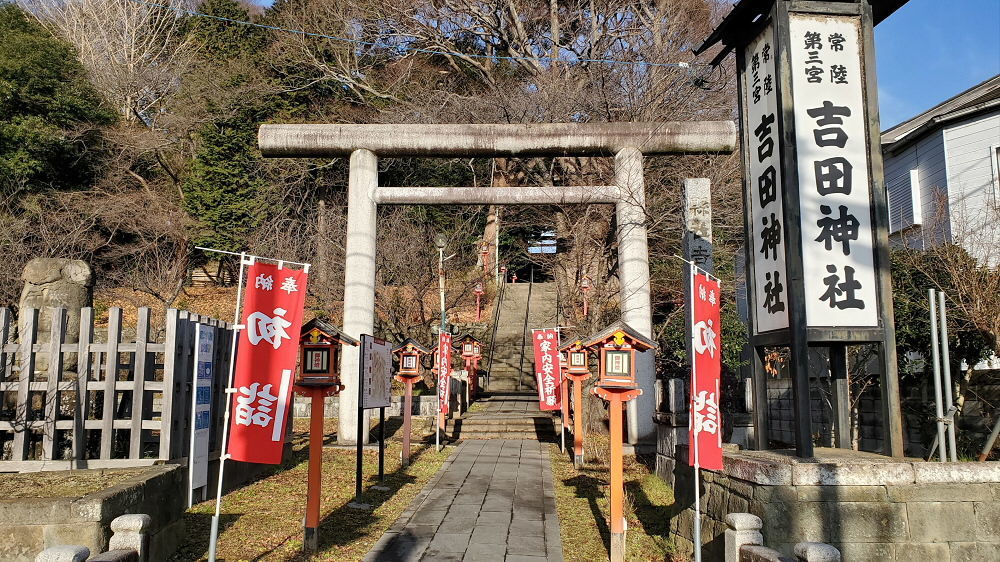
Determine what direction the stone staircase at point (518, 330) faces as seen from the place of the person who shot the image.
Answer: facing the viewer

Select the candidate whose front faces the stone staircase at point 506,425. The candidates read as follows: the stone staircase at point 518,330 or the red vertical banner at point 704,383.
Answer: the stone staircase at point 518,330

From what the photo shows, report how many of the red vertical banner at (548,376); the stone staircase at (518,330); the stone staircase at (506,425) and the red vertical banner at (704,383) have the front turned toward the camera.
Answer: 4

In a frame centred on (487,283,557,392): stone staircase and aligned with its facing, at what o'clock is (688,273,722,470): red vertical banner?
The red vertical banner is roughly at 12 o'clock from the stone staircase.

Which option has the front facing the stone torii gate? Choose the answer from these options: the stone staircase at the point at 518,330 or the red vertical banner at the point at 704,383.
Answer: the stone staircase

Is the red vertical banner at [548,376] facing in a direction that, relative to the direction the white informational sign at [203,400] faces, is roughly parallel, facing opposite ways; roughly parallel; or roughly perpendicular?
roughly perpendicular

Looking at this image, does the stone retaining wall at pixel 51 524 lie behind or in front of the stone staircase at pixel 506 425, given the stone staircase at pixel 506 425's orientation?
in front

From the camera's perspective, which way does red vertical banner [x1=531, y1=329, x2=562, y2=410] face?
toward the camera

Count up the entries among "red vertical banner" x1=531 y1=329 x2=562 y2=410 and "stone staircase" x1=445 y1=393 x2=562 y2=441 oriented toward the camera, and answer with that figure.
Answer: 2

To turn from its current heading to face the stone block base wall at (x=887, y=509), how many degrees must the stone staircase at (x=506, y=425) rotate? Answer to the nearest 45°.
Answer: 0° — it already faces it

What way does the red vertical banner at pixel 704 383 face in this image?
toward the camera

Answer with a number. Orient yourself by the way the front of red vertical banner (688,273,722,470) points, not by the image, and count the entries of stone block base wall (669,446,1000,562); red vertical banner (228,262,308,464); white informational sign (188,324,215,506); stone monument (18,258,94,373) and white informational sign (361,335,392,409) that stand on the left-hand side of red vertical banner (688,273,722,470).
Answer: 1

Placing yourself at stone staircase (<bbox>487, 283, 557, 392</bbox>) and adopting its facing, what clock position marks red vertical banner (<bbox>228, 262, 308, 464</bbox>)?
The red vertical banner is roughly at 12 o'clock from the stone staircase.

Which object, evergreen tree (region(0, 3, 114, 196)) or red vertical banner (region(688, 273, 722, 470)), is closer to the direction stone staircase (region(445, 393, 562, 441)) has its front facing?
the red vertical banner

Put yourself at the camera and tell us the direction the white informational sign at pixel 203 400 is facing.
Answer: facing the viewer and to the right of the viewer

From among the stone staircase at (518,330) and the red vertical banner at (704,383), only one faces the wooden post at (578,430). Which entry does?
the stone staircase

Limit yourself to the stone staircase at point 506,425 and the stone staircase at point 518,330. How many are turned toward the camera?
2

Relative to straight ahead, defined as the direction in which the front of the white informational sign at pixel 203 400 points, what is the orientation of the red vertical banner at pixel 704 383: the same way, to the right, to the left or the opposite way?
to the right

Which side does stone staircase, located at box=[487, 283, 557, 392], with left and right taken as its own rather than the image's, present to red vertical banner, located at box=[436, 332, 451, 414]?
front

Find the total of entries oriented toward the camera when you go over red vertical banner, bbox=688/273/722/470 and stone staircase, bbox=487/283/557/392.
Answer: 2

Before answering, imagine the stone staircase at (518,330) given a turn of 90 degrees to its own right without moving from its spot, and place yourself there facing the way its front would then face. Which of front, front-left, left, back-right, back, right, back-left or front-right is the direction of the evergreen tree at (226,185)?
front
